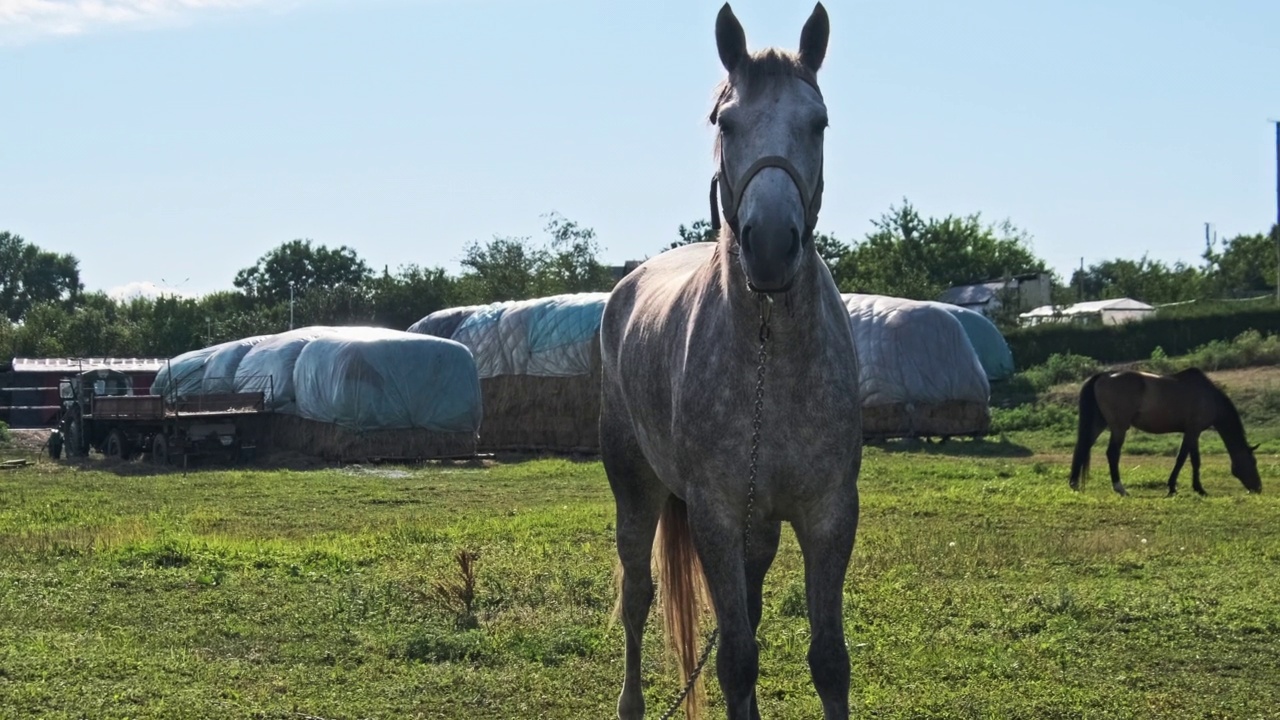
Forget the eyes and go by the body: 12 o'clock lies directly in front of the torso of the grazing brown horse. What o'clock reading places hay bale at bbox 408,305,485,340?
The hay bale is roughly at 7 o'clock from the grazing brown horse.

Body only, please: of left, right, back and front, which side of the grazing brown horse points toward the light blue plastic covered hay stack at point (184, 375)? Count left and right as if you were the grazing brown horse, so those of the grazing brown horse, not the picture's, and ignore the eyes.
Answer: back

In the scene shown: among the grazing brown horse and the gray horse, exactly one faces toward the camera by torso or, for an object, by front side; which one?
the gray horse

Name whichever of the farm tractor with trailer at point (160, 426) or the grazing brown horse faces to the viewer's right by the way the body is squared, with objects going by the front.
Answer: the grazing brown horse

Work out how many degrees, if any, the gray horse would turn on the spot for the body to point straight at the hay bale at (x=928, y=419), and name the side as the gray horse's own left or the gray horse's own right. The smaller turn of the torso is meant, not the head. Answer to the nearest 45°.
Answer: approximately 180°

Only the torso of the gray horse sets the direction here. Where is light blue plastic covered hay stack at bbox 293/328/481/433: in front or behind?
behind

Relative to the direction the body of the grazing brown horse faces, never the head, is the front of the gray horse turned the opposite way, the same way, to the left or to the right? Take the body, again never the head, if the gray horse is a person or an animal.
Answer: to the right

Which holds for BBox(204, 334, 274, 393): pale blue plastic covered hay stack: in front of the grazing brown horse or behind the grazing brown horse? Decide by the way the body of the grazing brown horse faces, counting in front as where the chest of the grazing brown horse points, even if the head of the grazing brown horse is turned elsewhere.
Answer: behind

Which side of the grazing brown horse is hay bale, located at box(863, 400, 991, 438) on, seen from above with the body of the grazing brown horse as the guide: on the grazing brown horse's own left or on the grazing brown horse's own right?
on the grazing brown horse's own left

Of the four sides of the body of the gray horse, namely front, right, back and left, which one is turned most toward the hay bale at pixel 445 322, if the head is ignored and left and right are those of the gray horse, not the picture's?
back

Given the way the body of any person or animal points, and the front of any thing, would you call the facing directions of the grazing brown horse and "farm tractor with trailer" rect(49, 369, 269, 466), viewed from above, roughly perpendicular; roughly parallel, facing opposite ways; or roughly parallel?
roughly parallel, facing opposite ways

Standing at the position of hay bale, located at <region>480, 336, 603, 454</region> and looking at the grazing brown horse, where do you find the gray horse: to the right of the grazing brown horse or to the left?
right

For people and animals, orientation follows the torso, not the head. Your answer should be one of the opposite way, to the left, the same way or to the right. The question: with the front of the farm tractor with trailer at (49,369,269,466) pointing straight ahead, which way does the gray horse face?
to the left

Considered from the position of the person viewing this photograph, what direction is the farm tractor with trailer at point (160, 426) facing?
facing away from the viewer and to the left of the viewer

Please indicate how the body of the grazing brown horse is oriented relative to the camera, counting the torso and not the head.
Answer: to the viewer's right

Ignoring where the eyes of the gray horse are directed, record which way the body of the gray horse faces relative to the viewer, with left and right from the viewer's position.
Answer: facing the viewer

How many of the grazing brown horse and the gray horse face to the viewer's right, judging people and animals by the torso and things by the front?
1
